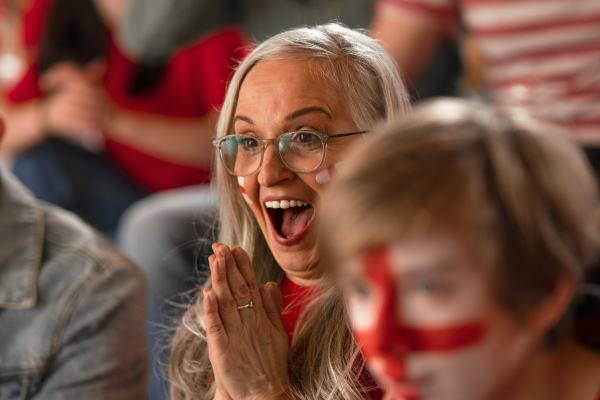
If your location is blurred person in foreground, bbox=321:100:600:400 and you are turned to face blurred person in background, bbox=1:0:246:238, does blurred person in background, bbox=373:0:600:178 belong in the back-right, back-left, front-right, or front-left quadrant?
front-right

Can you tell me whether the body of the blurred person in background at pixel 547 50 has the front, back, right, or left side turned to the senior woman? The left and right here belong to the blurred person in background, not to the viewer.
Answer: front

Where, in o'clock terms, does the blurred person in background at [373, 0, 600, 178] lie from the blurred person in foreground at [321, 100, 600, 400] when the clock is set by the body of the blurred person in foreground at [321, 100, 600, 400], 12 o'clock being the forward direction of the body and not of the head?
the blurred person in background at [373, 0, 600, 178] is roughly at 5 o'clock from the blurred person in foreground at [321, 100, 600, 400].

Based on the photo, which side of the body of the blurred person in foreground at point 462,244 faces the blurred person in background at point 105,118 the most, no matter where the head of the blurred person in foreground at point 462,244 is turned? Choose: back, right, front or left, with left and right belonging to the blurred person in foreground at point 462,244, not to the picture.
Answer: right

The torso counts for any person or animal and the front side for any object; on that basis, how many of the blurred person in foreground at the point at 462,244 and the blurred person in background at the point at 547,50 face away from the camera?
0

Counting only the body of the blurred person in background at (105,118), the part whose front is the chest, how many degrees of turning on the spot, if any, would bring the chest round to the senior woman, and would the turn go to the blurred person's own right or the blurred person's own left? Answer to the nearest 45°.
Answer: approximately 45° to the blurred person's own left

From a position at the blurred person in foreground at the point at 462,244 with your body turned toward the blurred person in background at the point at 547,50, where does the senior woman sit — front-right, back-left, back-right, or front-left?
front-left

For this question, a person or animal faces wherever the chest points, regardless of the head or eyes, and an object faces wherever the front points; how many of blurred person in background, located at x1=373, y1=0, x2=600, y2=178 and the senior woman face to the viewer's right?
0

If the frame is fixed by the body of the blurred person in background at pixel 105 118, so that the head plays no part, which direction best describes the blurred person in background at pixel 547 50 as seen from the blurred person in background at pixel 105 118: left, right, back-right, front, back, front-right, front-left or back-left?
left

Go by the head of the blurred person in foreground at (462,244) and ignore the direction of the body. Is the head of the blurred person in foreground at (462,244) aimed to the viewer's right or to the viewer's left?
to the viewer's left

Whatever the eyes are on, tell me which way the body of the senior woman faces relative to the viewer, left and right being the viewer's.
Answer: facing the viewer and to the left of the viewer
